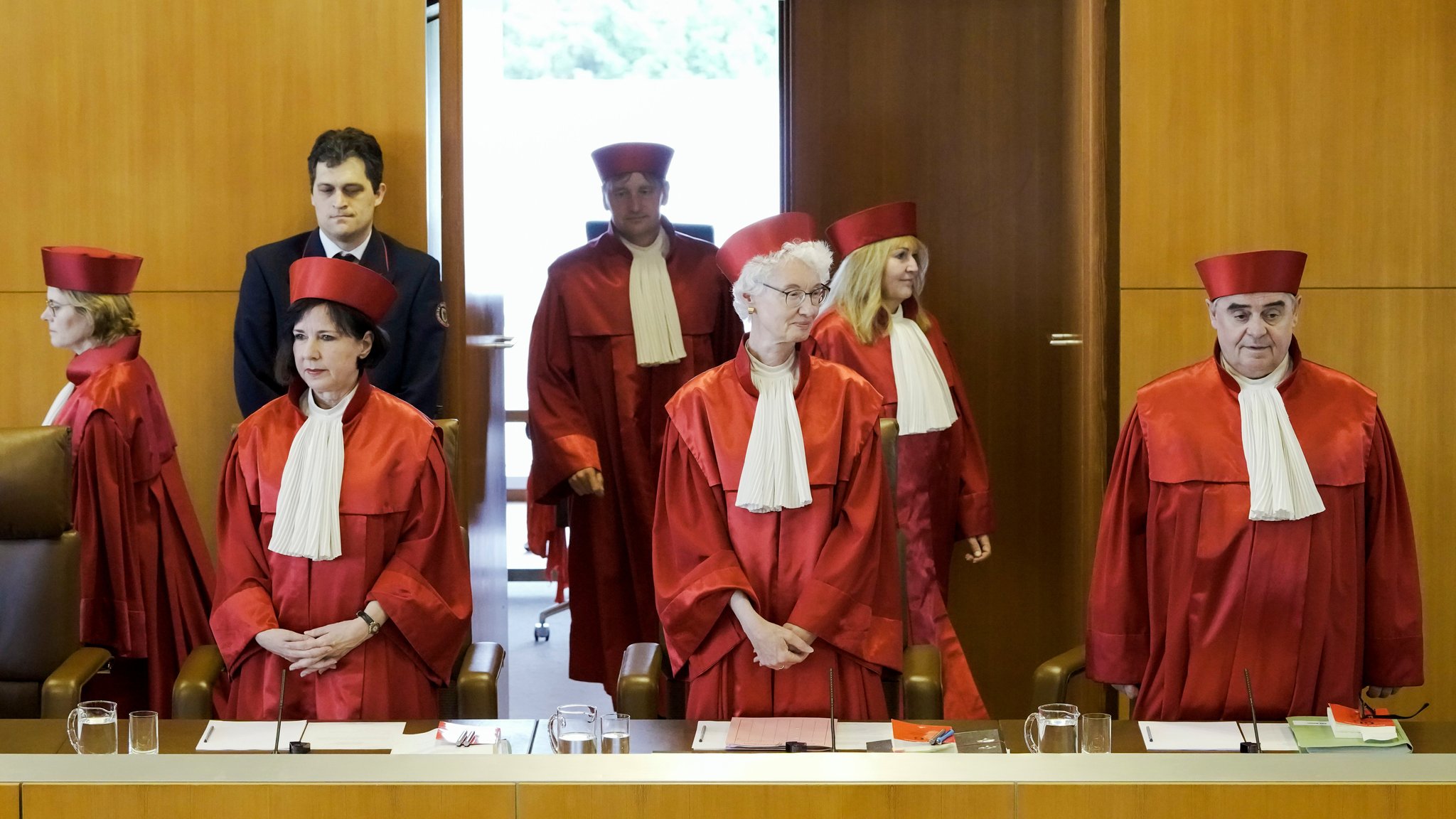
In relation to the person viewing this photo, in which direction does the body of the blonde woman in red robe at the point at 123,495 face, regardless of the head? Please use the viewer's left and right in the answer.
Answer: facing to the left of the viewer

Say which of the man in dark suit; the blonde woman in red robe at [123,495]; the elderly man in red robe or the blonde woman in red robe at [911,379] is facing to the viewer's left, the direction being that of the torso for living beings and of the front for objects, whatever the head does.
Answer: the blonde woman in red robe at [123,495]

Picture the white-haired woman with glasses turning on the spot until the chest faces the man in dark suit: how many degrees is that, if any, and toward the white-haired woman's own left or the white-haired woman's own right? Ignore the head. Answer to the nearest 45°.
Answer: approximately 135° to the white-haired woman's own right

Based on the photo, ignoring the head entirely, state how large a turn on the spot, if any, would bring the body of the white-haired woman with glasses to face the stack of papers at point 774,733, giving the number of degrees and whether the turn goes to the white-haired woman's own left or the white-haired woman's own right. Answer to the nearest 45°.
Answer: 0° — they already face it

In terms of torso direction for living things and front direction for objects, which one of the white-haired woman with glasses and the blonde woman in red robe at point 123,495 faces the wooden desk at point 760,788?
the white-haired woman with glasses

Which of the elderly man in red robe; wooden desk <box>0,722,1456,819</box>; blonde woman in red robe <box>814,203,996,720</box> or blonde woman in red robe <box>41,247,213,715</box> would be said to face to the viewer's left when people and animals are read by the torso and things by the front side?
blonde woman in red robe <box>41,247,213,715</box>

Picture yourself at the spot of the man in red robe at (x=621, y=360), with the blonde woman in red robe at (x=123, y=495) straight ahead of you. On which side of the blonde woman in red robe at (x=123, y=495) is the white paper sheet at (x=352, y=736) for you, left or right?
left

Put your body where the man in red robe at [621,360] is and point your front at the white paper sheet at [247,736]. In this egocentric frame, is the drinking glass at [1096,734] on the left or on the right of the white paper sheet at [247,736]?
left

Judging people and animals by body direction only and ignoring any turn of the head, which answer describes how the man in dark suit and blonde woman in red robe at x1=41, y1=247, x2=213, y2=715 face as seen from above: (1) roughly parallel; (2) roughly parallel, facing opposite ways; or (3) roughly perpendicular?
roughly perpendicular

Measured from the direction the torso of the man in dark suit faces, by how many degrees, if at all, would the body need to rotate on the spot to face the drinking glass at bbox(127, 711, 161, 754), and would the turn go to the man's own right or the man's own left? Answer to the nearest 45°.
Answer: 0° — they already face it

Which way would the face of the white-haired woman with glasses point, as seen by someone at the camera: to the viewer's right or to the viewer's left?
to the viewer's right
